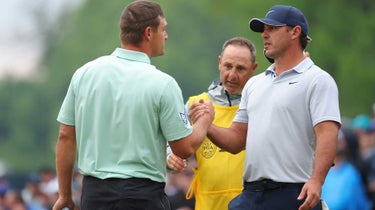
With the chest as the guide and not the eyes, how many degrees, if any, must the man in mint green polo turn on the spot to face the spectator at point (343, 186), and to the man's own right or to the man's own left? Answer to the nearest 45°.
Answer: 0° — they already face them

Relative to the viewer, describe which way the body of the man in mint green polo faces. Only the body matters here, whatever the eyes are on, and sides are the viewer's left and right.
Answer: facing away from the viewer and to the right of the viewer
